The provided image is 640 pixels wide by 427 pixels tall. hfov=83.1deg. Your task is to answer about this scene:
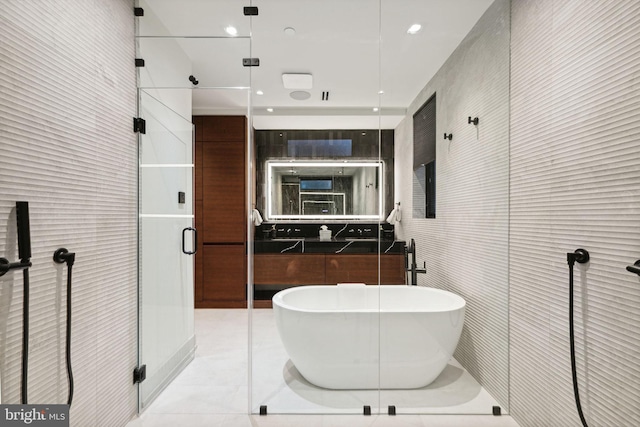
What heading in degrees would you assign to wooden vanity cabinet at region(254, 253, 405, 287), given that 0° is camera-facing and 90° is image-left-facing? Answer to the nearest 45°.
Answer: approximately 0°

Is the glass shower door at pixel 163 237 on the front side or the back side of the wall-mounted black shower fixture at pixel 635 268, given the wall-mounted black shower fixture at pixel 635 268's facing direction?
on the front side

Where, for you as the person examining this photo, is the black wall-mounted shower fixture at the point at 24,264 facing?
facing to the right of the viewer

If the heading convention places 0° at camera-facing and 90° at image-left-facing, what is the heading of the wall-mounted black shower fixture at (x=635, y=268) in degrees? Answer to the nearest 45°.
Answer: approximately 90°

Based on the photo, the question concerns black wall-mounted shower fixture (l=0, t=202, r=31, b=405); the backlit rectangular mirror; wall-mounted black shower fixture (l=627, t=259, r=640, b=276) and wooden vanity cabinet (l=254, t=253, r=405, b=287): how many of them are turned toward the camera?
2

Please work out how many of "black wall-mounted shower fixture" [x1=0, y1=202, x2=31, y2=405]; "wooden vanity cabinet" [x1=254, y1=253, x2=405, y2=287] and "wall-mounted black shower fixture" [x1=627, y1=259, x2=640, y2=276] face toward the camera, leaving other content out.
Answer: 1

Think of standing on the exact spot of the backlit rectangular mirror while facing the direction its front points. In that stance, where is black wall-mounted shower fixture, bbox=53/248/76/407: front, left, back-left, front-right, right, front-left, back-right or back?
front-right

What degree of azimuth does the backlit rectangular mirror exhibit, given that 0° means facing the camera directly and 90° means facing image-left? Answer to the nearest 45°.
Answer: approximately 0°

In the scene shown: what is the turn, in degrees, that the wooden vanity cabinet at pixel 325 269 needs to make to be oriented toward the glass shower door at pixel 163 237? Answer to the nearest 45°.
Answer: approximately 90° to its right

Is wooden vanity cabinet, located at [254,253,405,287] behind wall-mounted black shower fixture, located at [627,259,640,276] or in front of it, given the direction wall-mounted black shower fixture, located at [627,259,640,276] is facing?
in front

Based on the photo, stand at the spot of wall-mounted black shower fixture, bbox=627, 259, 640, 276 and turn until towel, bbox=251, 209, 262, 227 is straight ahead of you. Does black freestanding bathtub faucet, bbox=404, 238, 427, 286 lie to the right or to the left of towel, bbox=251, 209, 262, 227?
right

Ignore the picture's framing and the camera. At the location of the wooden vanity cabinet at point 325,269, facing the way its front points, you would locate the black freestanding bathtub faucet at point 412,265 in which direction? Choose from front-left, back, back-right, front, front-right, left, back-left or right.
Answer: left
